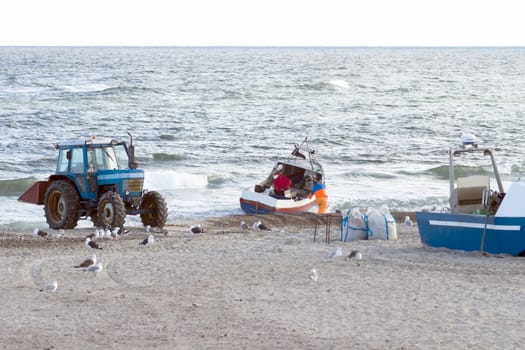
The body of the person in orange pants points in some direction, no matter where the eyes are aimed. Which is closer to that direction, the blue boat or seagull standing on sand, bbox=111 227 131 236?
the seagull standing on sand

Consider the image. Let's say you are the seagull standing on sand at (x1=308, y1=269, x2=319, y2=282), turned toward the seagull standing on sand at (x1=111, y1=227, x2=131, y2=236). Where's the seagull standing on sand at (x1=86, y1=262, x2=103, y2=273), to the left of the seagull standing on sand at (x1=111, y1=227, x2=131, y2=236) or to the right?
left

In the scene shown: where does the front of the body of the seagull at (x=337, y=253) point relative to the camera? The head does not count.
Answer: to the viewer's right

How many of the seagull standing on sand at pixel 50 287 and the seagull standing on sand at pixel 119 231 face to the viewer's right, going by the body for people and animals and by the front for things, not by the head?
1

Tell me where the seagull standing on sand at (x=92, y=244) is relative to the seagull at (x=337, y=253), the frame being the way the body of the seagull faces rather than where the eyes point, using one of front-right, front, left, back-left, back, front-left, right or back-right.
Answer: back

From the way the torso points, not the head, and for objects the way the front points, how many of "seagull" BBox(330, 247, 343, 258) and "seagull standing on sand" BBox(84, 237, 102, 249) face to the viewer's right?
1

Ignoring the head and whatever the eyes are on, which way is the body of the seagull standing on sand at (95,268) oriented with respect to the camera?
to the viewer's right

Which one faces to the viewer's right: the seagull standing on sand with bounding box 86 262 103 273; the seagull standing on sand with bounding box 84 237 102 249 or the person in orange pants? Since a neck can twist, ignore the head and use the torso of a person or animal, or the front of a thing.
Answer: the seagull standing on sand with bounding box 86 262 103 273

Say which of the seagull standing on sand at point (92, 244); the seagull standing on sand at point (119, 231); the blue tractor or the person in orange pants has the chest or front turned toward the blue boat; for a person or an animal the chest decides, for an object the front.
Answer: the blue tractor

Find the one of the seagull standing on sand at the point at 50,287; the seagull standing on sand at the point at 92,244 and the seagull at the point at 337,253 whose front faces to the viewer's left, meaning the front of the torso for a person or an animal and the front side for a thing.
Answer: the seagull standing on sand at the point at 92,244

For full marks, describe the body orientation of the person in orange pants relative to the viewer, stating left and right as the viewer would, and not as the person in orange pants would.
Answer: facing to the left of the viewer

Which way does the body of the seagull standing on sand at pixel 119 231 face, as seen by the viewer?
to the viewer's left

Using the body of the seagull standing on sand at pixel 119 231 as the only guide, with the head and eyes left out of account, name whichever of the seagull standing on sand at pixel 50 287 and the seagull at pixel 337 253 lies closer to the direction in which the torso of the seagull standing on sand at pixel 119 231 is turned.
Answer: the seagull standing on sand
